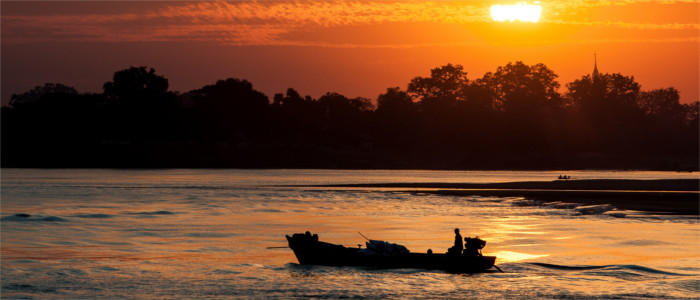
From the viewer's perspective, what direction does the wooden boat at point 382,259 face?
to the viewer's left
